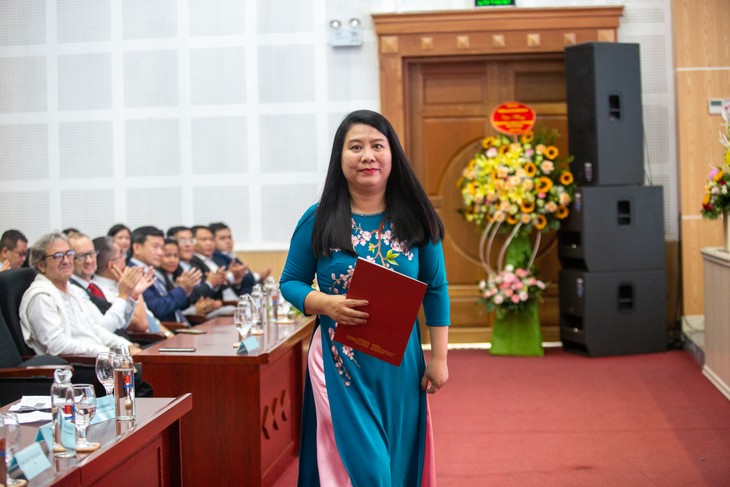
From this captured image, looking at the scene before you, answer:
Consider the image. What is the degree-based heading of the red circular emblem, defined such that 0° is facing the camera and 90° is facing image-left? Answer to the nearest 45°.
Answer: approximately 0°

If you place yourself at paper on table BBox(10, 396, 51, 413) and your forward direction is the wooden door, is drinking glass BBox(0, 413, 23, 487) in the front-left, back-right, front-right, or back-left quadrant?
back-right

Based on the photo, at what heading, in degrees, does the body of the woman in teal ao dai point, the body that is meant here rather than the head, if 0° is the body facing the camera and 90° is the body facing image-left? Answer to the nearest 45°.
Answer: approximately 0°
